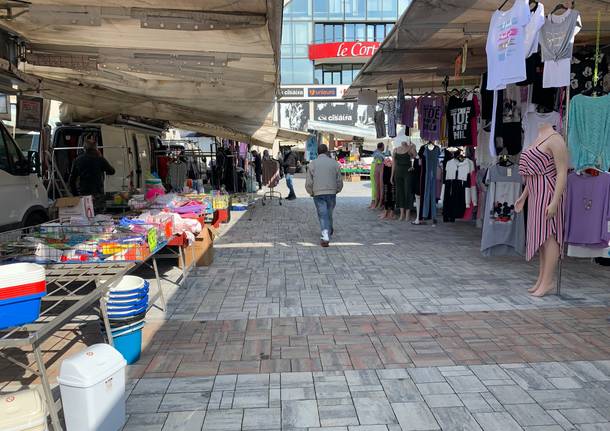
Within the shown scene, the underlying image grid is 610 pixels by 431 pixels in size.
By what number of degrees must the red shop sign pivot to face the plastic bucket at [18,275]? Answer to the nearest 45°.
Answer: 0° — it already faces it

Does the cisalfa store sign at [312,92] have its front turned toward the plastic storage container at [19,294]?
yes

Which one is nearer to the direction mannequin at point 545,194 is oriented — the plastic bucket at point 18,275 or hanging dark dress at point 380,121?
the plastic bucket

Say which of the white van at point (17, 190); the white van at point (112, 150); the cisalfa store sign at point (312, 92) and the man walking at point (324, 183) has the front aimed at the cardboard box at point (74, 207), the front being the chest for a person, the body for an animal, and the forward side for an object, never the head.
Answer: the cisalfa store sign

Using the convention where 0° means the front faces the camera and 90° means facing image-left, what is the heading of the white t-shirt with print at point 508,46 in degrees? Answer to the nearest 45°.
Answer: approximately 45°

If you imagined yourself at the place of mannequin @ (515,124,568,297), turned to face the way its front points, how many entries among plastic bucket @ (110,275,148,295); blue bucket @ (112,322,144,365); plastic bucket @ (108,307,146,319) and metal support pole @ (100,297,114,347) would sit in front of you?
4

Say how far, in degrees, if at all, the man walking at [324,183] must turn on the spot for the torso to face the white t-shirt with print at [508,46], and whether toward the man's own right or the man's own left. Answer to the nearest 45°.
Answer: approximately 135° to the man's own right

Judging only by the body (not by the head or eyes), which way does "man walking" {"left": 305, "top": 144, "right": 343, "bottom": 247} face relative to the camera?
away from the camera
